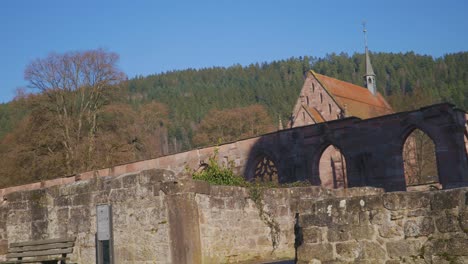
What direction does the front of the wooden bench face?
toward the camera

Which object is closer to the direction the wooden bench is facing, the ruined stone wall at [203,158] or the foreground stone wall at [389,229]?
the foreground stone wall

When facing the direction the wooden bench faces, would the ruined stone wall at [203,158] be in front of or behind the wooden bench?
behind

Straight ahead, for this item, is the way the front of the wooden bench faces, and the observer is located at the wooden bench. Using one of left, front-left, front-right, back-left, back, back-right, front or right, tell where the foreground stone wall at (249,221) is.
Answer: left

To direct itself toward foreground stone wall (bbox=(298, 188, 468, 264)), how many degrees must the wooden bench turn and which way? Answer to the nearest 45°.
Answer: approximately 45° to its left
